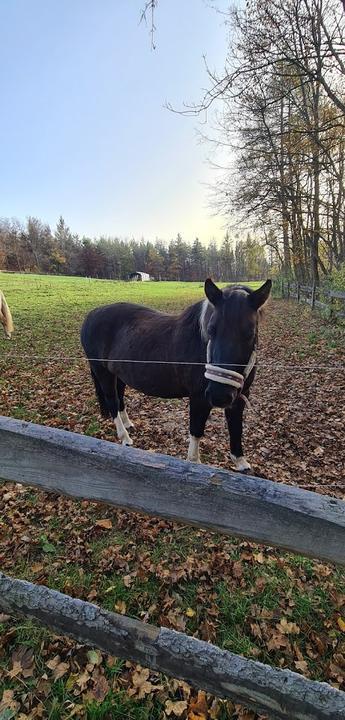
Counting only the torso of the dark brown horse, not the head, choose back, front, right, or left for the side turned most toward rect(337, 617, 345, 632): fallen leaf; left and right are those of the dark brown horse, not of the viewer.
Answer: front

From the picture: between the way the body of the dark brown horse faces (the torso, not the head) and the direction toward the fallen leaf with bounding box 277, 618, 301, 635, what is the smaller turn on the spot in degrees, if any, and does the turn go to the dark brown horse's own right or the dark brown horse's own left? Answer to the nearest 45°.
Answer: approximately 45° to the dark brown horse's own right

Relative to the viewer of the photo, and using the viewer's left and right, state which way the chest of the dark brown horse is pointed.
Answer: facing the viewer and to the right of the viewer
